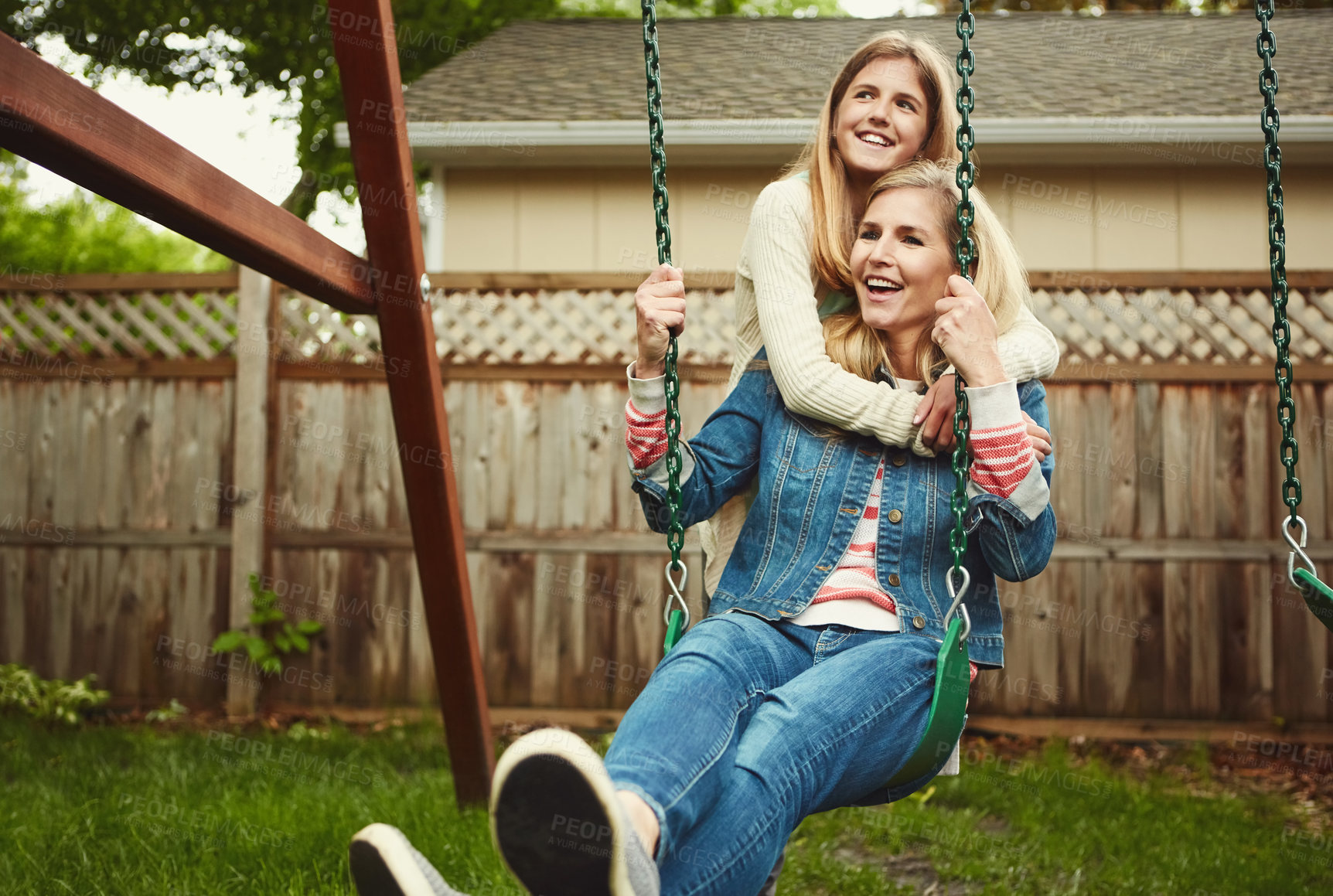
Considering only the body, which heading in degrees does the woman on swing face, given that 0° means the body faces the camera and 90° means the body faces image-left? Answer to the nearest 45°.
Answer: approximately 45°

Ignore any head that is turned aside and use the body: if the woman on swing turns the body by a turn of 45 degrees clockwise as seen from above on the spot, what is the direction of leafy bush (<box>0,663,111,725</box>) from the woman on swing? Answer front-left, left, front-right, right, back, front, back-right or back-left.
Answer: front-right

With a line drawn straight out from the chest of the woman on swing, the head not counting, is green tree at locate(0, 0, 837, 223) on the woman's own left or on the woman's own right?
on the woman's own right

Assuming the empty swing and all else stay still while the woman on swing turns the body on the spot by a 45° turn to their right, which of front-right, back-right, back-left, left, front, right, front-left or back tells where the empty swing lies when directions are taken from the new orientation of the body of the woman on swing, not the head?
back

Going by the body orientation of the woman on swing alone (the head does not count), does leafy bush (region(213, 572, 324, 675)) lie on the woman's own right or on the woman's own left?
on the woman's own right

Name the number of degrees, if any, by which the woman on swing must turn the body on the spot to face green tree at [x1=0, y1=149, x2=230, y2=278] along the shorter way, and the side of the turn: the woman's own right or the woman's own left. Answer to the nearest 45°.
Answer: approximately 90° to the woman's own right
